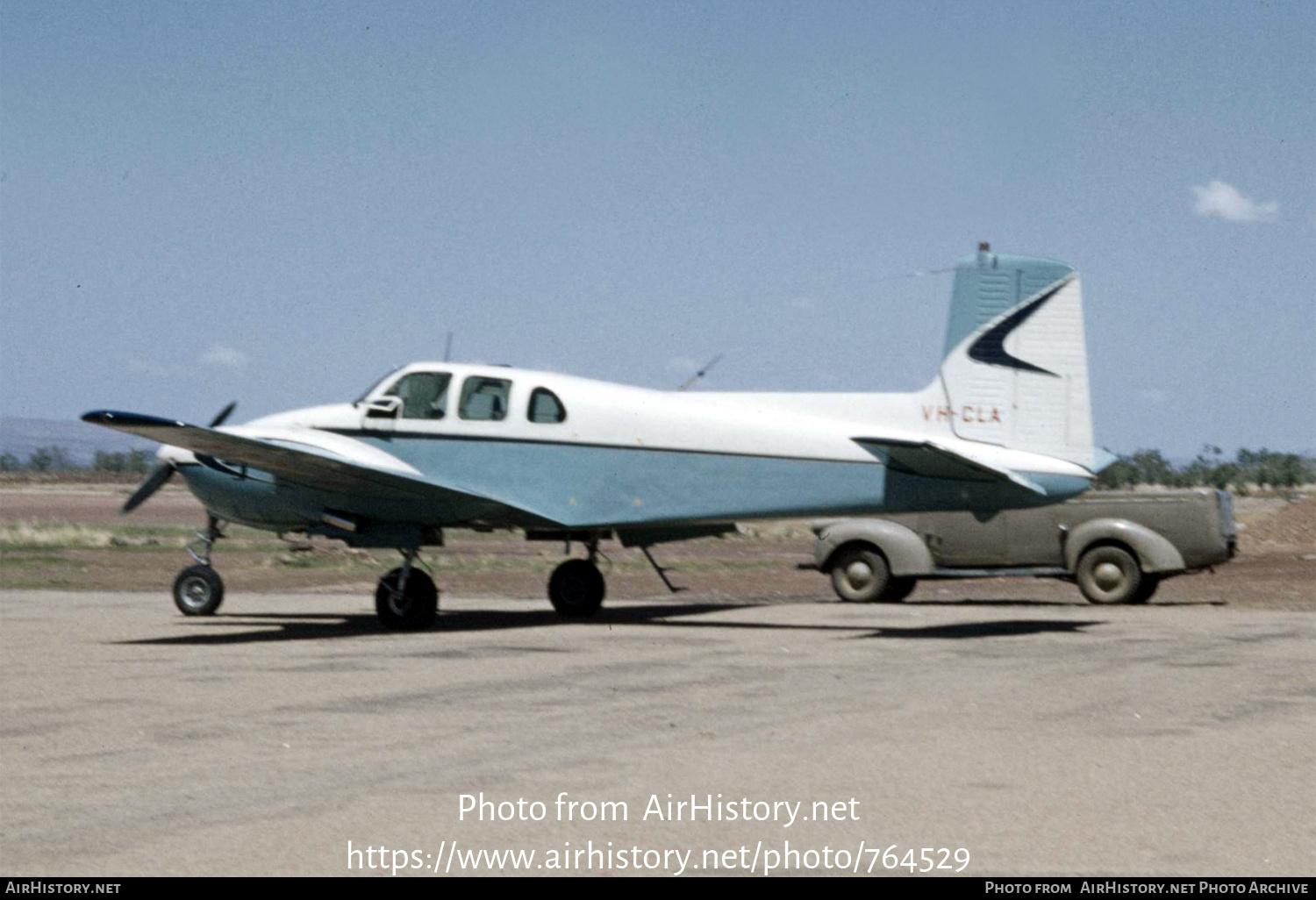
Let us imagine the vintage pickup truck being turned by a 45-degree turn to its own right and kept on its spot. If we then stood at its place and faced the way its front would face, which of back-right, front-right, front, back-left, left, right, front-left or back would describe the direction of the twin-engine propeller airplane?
left

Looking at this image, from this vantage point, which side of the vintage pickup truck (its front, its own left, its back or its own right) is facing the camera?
left
